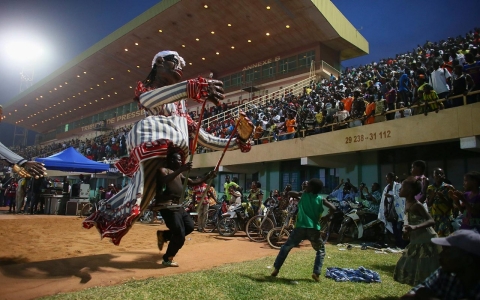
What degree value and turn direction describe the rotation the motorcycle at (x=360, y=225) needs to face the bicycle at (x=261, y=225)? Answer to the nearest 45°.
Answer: approximately 45° to its right

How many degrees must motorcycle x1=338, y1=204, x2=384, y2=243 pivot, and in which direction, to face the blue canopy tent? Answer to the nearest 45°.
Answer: approximately 45° to its right

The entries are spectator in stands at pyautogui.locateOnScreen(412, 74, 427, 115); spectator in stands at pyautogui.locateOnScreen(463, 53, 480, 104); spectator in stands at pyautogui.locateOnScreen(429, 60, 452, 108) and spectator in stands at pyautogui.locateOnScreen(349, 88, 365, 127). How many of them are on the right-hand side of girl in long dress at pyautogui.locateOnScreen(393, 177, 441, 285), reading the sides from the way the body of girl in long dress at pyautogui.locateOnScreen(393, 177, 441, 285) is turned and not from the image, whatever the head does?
4

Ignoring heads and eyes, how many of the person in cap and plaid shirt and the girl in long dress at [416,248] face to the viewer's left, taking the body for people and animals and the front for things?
2

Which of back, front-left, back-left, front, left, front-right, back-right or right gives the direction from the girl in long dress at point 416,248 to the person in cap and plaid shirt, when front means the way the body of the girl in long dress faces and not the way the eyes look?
left

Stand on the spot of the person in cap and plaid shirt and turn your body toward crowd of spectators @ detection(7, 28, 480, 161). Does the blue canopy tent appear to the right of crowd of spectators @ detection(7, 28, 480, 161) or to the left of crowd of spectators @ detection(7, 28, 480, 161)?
left

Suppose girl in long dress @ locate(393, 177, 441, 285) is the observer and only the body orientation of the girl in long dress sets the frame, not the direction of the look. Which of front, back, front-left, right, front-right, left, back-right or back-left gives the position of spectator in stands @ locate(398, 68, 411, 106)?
right

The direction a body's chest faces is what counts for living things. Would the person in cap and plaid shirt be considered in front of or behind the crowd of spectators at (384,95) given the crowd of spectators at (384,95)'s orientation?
in front

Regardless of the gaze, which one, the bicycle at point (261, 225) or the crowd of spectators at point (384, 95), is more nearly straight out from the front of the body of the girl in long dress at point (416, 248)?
the bicycle

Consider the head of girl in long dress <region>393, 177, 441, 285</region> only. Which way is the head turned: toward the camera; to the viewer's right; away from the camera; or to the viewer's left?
to the viewer's left
